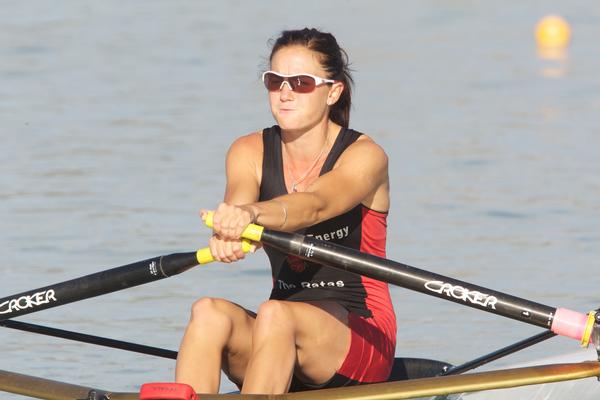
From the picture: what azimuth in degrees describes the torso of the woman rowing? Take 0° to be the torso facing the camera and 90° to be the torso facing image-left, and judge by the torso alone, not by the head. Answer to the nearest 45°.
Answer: approximately 45°

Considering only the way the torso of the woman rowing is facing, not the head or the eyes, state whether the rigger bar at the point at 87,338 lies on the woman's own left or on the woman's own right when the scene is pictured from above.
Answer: on the woman's own right
